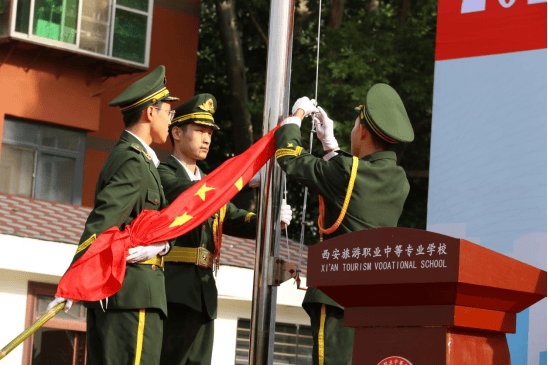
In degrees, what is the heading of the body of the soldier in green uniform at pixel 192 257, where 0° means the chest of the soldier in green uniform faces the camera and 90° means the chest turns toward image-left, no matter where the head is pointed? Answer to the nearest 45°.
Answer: approximately 315°

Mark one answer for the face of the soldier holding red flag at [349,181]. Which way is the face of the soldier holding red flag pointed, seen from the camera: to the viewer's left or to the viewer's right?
to the viewer's left

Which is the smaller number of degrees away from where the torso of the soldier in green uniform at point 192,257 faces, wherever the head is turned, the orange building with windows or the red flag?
the red flag

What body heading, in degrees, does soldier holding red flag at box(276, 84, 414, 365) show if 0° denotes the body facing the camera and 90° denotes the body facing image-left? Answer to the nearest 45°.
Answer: approximately 135°

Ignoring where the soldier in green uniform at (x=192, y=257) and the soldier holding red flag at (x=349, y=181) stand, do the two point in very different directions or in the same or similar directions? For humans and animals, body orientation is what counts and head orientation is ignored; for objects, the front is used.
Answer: very different directions

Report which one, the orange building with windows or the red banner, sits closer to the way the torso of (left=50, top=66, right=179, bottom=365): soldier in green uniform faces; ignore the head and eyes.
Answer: the red banner

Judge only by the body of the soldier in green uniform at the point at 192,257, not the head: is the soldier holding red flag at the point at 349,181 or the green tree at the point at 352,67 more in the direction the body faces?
the soldier holding red flag

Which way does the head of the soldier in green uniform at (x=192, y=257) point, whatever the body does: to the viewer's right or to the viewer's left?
to the viewer's right

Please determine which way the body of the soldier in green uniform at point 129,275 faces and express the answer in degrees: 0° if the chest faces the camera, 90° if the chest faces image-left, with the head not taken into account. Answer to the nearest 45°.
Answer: approximately 270°

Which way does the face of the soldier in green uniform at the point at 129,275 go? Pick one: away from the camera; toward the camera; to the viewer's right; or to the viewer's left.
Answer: to the viewer's right

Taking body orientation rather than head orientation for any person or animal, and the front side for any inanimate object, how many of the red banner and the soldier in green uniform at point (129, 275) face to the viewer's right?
1
